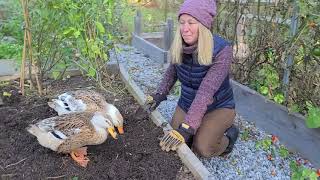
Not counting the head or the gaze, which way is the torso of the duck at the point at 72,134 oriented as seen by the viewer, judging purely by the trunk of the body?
to the viewer's right

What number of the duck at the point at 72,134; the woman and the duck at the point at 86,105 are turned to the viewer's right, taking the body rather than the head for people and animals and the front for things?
2

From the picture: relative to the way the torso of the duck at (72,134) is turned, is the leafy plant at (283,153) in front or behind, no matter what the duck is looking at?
in front

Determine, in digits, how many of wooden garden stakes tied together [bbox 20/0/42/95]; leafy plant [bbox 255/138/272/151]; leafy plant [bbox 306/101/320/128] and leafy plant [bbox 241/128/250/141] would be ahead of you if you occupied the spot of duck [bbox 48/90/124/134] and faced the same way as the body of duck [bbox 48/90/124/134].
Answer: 3

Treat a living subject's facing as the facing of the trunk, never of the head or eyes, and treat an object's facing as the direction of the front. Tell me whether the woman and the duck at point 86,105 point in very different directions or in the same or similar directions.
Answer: very different directions

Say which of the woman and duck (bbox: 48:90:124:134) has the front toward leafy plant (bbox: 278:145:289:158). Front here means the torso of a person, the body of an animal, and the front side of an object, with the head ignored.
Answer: the duck

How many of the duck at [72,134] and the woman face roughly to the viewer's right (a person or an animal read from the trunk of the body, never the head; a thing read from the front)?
1

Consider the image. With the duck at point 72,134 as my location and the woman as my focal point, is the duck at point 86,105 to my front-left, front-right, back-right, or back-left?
front-left

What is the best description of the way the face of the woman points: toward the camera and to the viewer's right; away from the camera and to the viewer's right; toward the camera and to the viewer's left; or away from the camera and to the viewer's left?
toward the camera and to the viewer's left

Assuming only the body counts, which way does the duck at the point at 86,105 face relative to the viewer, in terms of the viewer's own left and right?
facing to the right of the viewer

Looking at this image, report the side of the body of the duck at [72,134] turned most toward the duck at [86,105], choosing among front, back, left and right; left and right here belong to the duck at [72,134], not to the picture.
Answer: left

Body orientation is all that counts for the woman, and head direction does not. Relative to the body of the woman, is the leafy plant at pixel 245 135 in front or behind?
behind

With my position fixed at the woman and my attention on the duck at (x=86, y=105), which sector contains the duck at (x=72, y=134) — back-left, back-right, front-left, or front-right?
front-left

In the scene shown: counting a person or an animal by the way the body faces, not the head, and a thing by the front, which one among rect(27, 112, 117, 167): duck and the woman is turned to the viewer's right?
the duck

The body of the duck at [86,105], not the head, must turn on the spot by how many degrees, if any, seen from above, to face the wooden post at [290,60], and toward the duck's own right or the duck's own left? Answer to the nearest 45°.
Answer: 0° — it already faces it

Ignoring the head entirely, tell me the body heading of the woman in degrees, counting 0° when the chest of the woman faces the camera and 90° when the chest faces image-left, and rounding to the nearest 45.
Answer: approximately 45°

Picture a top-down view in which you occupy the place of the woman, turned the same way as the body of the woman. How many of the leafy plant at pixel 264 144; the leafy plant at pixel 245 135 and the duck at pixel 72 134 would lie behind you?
2
